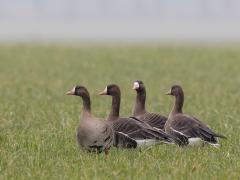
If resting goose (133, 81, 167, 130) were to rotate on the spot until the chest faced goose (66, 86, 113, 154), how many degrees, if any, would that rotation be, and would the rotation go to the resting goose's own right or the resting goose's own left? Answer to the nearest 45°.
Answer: approximately 45° to the resting goose's own left

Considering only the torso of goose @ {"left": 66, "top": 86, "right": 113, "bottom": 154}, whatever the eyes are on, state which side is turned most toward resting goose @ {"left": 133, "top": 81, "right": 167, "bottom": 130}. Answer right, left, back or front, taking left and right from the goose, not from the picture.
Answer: back

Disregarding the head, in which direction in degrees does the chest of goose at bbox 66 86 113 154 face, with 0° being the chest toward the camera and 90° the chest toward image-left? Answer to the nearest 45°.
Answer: approximately 45°

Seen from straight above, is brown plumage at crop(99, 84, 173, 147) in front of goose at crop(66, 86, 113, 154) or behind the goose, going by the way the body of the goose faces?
behind

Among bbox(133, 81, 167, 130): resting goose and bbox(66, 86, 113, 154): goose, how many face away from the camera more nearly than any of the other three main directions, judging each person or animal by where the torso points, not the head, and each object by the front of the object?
0

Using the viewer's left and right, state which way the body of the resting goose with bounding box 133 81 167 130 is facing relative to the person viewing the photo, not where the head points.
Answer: facing to the left of the viewer

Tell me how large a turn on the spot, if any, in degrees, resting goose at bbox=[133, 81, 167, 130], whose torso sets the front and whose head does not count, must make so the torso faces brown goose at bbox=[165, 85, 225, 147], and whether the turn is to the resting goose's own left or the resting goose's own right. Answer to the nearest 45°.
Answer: approximately 135° to the resting goose's own left

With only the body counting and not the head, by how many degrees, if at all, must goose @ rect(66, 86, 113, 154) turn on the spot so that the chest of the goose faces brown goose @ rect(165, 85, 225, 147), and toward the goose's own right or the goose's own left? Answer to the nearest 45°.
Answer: approximately 135° to the goose's own left

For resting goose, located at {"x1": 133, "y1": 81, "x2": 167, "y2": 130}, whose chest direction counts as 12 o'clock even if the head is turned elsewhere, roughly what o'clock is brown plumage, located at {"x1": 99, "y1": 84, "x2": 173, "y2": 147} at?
The brown plumage is roughly at 9 o'clock from the resting goose.

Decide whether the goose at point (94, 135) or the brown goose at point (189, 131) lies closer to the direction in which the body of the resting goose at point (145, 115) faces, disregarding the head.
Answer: the goose
